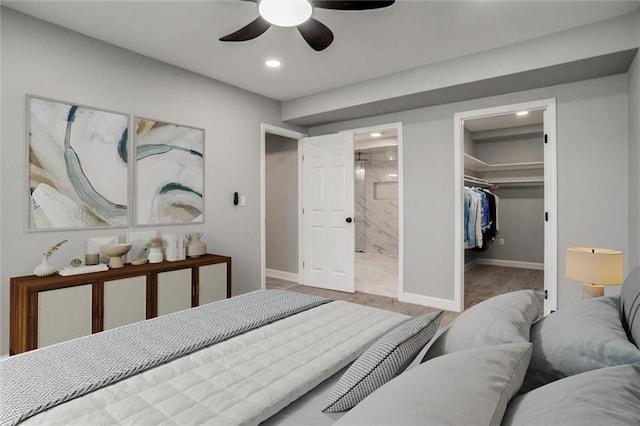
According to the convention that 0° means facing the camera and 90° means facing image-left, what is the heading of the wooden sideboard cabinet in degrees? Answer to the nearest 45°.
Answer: approximately 315°

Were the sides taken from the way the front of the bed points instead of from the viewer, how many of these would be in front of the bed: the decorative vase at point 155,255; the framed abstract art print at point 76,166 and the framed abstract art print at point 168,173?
3

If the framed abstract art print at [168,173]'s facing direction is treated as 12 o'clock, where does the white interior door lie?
The white interior door is roughly at 10 o'clock from the framed abstract art print.

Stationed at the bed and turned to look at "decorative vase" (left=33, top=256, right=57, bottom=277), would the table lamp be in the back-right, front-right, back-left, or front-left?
back-right

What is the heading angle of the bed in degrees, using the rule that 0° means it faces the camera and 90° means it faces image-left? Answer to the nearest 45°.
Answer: approximately 135°

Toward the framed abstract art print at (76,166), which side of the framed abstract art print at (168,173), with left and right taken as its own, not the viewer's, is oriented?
right

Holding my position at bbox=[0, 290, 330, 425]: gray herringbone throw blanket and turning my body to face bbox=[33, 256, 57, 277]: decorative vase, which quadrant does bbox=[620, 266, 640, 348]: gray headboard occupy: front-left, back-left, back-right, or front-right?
back-right

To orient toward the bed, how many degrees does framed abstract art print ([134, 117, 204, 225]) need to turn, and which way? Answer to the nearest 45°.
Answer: approximately 45° to its right

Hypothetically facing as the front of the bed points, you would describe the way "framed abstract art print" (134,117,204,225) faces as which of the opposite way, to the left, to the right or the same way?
the opposite way

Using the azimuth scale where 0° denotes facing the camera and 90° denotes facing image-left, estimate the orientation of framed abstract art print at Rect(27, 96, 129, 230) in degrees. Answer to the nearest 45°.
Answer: approximately 315°
